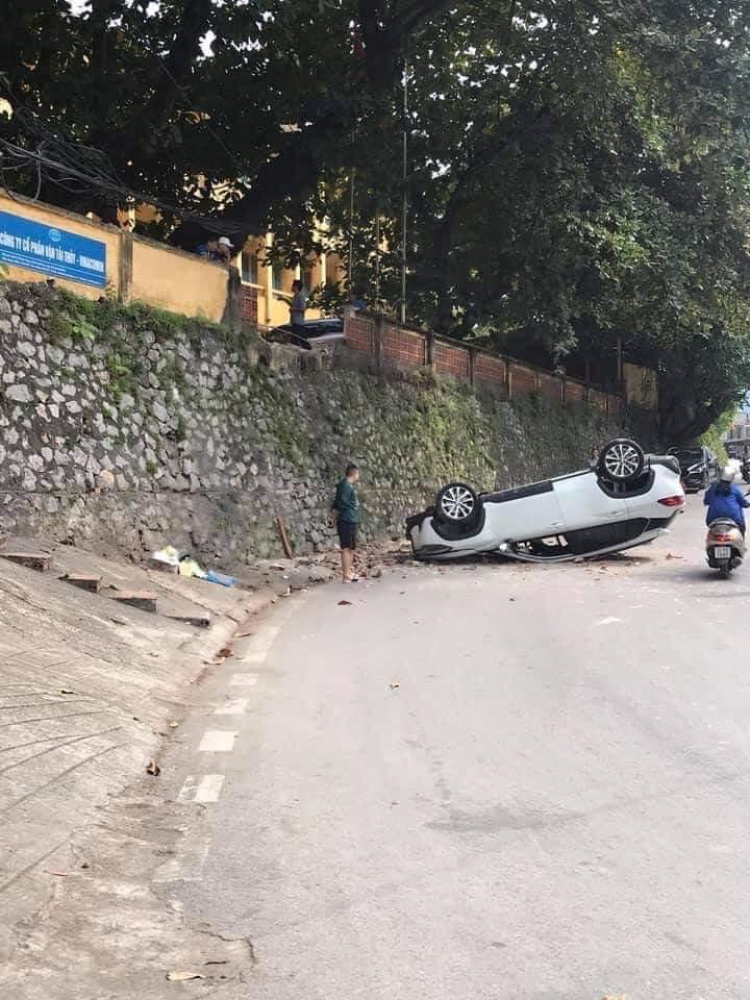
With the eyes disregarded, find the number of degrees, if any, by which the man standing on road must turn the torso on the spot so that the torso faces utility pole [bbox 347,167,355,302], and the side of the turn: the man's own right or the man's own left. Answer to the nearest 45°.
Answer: approximately 90° to the man's own left

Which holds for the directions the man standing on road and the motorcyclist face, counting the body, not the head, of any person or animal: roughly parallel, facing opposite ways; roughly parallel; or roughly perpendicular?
roughly perpendicular

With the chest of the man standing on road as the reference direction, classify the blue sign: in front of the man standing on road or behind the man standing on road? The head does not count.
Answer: behind

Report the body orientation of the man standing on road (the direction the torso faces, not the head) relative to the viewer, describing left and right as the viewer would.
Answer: facing to the right of the viewer

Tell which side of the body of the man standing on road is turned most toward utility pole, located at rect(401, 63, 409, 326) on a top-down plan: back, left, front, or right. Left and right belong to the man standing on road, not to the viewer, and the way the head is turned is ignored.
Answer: left
